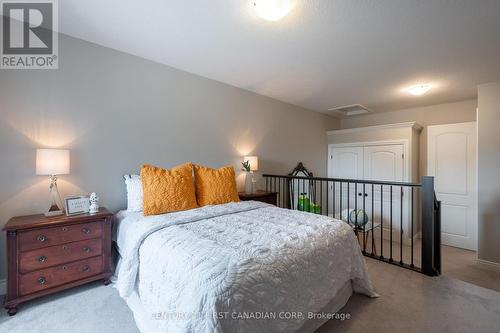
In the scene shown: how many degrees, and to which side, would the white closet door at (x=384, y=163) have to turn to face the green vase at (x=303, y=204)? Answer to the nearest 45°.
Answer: approximately 45° to its right

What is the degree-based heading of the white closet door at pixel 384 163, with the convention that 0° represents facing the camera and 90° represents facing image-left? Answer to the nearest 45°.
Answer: approximately 0°

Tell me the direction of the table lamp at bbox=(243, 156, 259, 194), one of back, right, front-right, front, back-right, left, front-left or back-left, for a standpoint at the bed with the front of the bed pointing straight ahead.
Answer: back-left

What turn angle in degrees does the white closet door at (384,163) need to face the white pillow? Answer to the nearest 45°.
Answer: approximately 45° to its right

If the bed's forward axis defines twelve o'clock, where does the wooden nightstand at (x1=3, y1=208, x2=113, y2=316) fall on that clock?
The wooden nightstand is roughly at 5 o'clock from the bed.

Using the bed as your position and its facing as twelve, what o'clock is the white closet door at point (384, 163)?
The white closet door is roughly at 9 o'clock from the bed.

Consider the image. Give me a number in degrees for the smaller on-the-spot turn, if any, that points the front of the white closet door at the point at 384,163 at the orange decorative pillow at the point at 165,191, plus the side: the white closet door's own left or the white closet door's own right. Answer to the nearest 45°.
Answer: approximately 45° to the white closet door's own right

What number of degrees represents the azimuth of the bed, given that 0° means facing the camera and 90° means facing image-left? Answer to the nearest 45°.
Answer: approximately 315°
